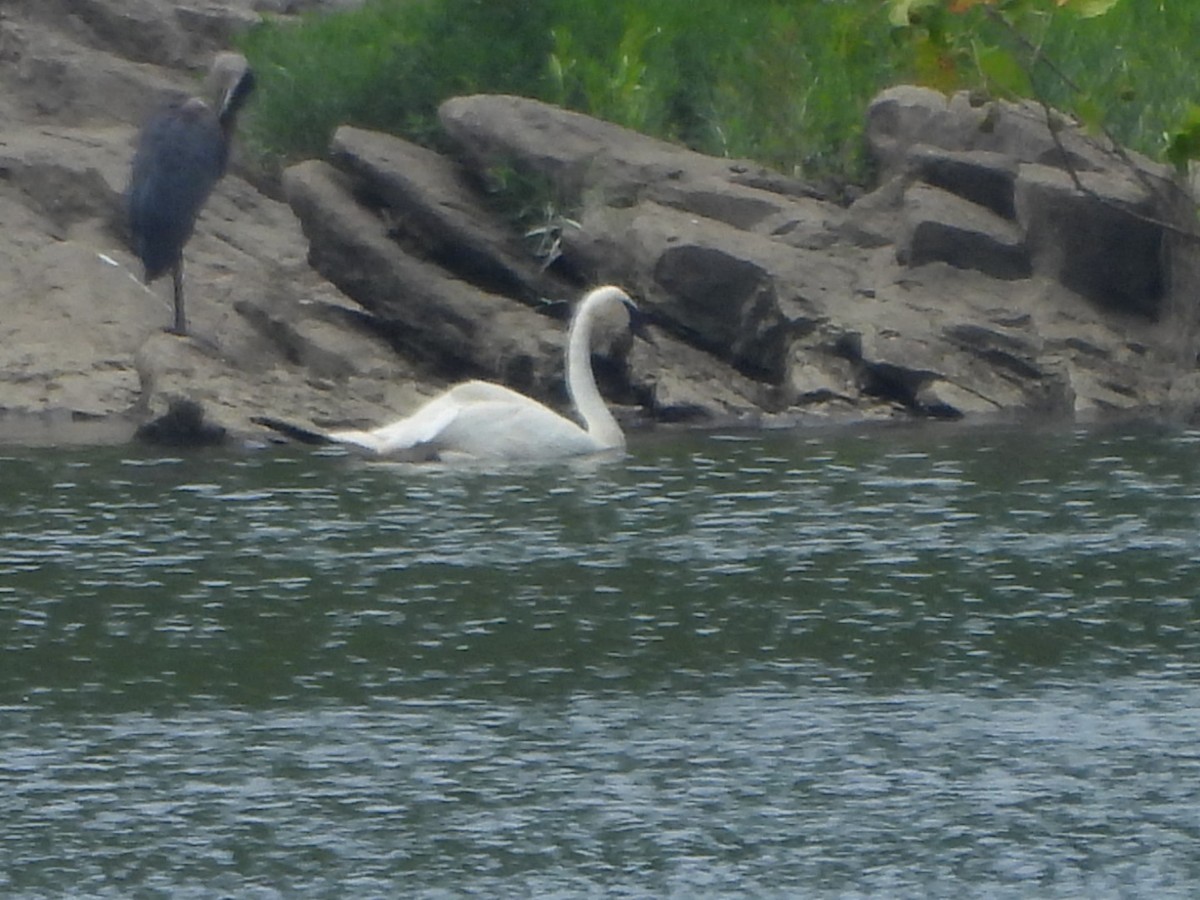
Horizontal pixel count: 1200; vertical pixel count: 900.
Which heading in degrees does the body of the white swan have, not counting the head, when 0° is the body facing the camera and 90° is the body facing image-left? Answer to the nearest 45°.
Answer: approximately 270°
